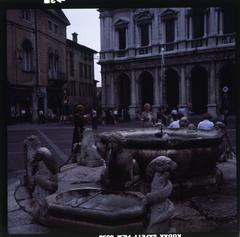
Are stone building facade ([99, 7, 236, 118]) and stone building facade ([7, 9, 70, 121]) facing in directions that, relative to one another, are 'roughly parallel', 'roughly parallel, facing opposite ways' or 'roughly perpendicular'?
roughly perpendicular

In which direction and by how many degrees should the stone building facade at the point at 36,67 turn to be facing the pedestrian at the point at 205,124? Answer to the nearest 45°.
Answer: approximately 45° to its left

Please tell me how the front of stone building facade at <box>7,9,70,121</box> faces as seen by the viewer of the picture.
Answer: facing the viewer and to the right of the viewer

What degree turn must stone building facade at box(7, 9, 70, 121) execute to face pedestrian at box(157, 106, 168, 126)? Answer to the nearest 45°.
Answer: approximately 45° to its left
